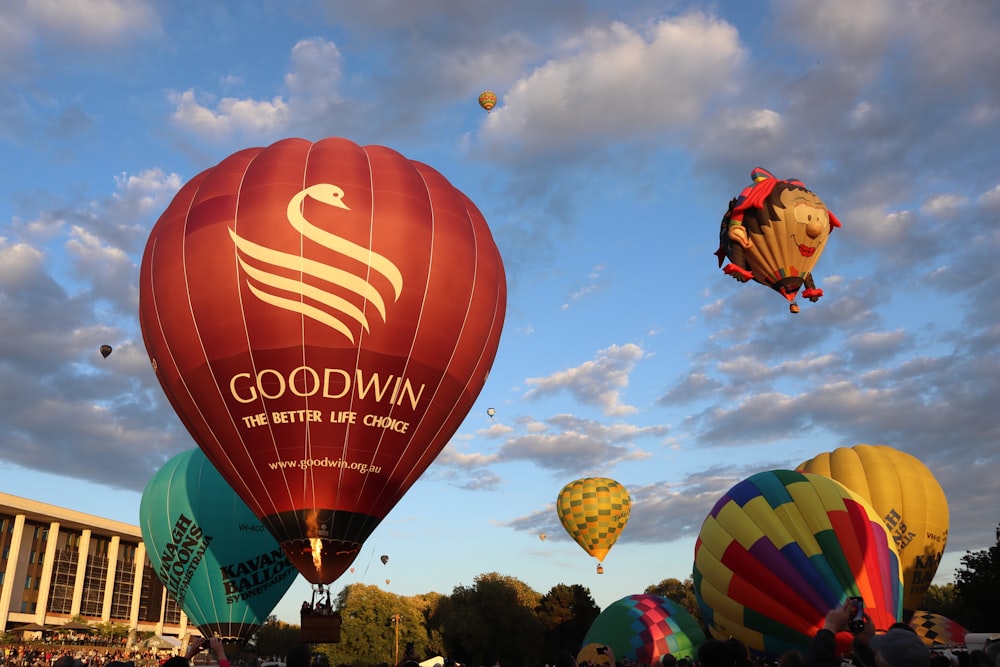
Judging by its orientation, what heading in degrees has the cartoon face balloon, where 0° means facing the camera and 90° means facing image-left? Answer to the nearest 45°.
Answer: approximately 315°

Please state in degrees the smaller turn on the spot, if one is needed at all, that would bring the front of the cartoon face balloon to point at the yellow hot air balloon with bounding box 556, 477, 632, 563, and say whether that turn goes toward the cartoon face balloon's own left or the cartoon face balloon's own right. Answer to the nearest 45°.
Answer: approximately 180°

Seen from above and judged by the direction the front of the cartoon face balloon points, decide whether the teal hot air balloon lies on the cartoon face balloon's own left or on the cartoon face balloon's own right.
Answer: on the cartoon face balloon's own right

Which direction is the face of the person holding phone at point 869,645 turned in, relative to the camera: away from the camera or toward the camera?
away from the camera

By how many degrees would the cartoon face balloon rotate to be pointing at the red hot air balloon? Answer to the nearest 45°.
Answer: approximately 90° to its right

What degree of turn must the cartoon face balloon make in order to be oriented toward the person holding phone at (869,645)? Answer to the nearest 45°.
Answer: approximately 45° to its right

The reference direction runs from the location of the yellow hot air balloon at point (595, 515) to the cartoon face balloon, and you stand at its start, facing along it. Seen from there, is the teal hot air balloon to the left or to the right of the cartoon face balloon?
right

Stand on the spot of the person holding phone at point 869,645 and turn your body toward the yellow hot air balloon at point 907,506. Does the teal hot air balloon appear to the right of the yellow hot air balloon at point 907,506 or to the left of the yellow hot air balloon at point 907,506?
left
